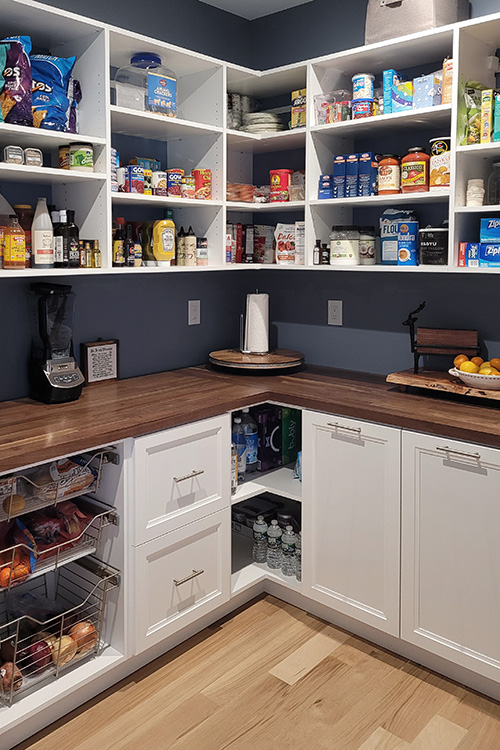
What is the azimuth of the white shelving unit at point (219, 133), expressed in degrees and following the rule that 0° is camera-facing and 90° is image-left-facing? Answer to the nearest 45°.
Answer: approximately 0°

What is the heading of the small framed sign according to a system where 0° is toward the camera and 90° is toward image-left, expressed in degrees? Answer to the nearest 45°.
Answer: approximately 315°
